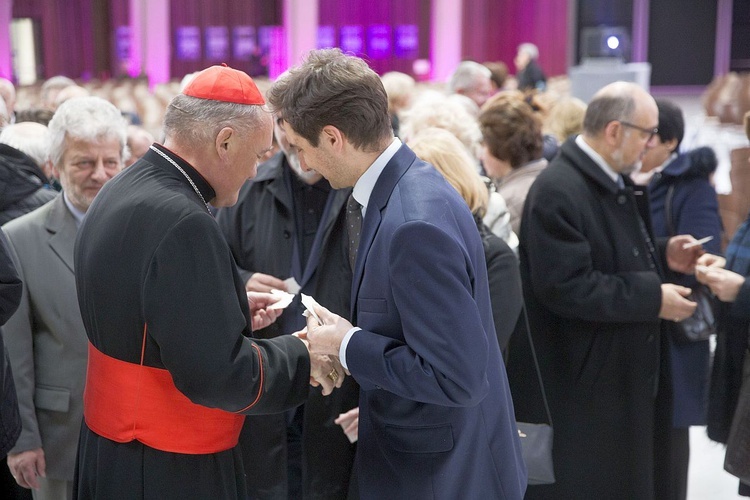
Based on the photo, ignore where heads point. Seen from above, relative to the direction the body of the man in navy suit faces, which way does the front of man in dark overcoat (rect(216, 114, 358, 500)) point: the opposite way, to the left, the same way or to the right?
to the left

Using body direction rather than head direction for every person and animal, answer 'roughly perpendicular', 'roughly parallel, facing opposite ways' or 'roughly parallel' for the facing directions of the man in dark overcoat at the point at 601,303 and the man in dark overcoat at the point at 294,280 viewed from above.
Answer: roughly perpendicular

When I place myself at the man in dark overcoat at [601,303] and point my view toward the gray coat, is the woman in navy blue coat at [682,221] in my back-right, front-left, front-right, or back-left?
back-right

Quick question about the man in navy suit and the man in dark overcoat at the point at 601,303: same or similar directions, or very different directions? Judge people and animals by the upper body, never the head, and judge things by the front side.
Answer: very different directions

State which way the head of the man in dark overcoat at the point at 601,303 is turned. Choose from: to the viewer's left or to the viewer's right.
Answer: to the viewer's right

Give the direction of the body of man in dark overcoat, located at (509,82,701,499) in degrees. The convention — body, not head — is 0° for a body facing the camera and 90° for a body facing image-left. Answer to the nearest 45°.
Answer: approximately 270°

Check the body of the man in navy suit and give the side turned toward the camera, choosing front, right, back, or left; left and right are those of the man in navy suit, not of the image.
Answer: left

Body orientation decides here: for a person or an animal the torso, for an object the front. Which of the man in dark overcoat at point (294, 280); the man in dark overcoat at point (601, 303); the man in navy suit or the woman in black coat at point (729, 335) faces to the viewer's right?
the man in dark overcoat at point (601, 303)

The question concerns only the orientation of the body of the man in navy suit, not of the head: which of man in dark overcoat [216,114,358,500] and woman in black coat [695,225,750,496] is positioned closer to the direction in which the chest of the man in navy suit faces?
the man in dark overcoat

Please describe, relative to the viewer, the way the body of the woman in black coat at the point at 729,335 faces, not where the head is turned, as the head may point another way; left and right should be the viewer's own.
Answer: facing to the left of the viewer

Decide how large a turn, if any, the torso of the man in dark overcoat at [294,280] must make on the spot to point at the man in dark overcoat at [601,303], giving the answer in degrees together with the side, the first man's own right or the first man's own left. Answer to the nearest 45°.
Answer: approximately 90° to the first man's own left
